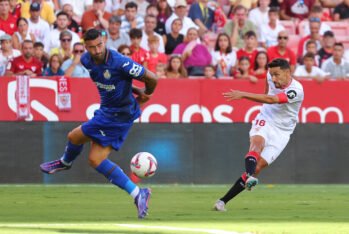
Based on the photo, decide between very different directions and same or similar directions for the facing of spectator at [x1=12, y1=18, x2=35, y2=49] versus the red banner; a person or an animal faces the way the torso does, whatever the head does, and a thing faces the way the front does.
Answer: same or similar directions

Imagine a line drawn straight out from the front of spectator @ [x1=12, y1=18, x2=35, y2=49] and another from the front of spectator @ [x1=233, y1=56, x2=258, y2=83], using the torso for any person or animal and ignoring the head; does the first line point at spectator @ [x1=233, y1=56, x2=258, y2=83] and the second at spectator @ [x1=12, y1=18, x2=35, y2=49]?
no

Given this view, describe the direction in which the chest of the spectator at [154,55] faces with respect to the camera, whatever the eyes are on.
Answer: toward the camera

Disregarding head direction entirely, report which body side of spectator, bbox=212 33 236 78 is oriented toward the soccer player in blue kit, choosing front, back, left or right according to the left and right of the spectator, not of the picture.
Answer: front

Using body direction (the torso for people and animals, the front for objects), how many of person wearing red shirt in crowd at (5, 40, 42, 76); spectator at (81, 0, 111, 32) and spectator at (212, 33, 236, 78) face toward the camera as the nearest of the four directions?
3

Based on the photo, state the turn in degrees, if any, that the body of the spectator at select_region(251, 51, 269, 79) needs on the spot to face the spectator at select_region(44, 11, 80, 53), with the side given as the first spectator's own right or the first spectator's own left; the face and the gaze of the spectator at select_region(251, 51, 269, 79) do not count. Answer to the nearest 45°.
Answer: approximately 90° to the first spectator's own right

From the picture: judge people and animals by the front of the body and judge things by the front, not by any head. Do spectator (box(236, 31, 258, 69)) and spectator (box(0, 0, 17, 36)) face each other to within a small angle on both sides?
no

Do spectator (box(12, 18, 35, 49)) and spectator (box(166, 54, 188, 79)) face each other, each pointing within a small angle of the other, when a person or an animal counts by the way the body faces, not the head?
no

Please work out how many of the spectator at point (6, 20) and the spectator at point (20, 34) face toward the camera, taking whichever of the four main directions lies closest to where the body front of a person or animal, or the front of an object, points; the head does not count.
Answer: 2

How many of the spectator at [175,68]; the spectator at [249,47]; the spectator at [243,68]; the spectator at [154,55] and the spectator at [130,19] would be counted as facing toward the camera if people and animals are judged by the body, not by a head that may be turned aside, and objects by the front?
5

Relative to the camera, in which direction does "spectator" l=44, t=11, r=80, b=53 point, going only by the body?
toward the camera

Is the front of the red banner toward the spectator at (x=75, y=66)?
no

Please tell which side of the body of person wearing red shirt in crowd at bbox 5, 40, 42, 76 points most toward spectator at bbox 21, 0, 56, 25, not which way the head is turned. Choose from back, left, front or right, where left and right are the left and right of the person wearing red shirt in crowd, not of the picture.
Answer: back

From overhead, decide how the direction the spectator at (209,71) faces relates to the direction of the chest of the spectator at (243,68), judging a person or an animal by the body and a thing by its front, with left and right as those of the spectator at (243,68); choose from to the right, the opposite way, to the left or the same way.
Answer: the same way

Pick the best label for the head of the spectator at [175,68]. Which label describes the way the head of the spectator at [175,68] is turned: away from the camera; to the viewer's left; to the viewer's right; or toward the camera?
toward the camera

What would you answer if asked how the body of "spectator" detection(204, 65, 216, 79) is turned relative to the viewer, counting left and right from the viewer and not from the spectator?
facing the viewer

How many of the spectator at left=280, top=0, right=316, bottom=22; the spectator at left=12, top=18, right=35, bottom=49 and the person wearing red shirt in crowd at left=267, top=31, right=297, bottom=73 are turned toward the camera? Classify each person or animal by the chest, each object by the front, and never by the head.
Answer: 3

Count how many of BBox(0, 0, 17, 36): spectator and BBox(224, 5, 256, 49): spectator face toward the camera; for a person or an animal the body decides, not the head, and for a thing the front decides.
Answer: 2
